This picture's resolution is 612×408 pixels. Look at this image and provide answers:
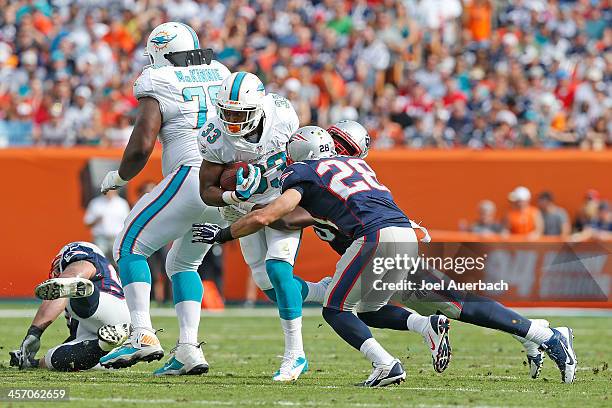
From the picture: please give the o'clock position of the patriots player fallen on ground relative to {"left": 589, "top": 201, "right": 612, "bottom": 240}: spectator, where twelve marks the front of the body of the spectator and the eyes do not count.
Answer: The patriots player fallen on ground is roughly at 1 o'clock from the spectator.

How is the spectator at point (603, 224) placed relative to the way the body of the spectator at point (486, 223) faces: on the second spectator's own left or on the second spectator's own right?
on the second spectator's own left

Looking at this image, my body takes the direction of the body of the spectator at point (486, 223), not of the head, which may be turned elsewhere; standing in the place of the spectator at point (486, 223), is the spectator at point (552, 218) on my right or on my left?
on my left

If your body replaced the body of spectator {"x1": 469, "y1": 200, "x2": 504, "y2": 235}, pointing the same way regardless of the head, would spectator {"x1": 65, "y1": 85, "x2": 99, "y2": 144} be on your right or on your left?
on your right

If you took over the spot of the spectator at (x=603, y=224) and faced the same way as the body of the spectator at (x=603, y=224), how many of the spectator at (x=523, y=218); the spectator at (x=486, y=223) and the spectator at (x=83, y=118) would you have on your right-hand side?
3

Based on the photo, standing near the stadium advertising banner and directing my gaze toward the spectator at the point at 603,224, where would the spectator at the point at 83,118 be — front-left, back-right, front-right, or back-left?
back-left

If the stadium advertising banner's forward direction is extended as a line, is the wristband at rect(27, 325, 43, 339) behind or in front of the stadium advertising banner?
in front

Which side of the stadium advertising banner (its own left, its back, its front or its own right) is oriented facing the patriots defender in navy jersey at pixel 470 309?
front

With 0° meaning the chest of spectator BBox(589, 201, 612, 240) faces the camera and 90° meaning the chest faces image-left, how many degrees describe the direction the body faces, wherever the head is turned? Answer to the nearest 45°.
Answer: approximately 0°
